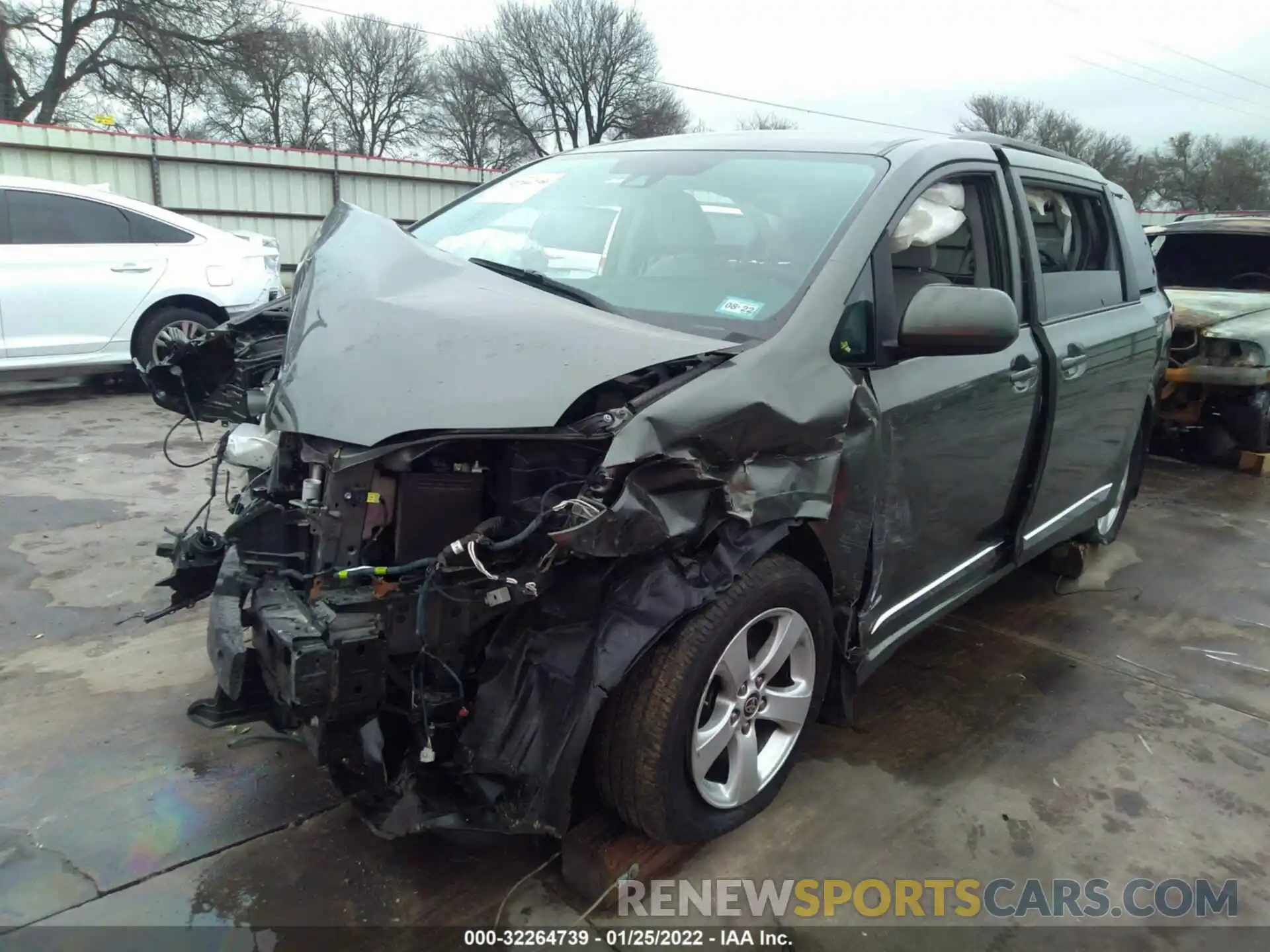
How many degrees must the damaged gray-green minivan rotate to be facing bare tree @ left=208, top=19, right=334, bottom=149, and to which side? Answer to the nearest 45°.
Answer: approximately 90° to its right

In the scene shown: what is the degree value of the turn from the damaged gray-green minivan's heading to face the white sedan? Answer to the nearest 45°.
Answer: approximately 90° to its right

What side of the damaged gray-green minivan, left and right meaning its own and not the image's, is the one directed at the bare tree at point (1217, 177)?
back

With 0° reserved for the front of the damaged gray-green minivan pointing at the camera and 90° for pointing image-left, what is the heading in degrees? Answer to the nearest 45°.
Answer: approximately 45°

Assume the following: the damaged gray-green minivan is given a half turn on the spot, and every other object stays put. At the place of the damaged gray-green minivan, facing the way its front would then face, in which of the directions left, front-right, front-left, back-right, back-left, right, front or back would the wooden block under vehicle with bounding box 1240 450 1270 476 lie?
front
